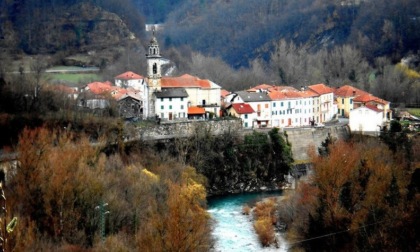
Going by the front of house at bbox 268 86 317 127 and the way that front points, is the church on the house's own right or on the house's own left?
on the house's own right

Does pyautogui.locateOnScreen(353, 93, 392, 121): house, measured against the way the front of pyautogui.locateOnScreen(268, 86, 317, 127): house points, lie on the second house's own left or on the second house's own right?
on the second house's own left

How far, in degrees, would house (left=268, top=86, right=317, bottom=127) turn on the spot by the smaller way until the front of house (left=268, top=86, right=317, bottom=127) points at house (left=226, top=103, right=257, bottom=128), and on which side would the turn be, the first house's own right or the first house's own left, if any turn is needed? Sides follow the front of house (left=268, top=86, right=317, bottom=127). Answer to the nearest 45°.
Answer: approximately 45° to the first house's own right

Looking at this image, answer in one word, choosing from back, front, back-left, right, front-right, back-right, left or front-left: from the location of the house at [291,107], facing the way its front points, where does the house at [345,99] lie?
back-left

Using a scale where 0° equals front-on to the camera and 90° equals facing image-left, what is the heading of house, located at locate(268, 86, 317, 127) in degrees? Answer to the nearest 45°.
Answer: approximately 0°

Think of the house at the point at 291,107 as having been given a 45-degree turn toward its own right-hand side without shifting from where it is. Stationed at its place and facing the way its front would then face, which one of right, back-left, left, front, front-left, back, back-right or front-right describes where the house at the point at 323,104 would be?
back

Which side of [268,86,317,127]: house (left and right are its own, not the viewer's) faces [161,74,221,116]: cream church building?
right
